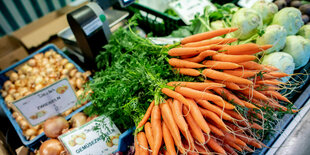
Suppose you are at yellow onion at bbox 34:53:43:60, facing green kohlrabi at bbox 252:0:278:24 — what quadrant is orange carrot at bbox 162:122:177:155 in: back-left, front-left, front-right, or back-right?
front-right

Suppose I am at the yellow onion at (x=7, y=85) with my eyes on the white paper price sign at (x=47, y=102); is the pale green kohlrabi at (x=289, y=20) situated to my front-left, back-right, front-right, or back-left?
front-left

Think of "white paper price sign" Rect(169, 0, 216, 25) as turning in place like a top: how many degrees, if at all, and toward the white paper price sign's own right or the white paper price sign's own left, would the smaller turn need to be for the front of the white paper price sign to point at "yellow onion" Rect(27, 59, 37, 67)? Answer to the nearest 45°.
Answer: approximately 90° to the white paper price sign's own right

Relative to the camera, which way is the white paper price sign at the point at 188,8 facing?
toward the camera

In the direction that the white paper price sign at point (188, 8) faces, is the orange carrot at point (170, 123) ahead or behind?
ahead

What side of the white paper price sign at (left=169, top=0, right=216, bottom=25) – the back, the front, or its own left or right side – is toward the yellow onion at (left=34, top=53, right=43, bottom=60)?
right

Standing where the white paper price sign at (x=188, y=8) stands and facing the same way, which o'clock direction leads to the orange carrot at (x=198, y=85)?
The orange carrot is roughly at 12 o'clock from the white paper price sign.

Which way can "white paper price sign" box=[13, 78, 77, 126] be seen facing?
toward the camera

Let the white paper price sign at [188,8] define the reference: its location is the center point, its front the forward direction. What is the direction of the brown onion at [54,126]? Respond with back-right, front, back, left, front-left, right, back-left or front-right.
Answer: front-right

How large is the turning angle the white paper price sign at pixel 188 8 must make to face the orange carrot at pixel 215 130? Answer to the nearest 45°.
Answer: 0° — it already faces it

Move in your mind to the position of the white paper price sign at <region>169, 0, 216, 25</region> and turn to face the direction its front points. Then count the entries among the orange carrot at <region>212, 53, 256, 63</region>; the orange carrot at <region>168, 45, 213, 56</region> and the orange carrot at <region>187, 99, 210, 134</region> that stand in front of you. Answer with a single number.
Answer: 3

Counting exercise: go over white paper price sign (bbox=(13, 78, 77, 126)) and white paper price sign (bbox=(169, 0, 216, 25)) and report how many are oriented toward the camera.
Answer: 2

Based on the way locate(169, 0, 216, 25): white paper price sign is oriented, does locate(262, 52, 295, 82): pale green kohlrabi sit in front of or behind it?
in front
